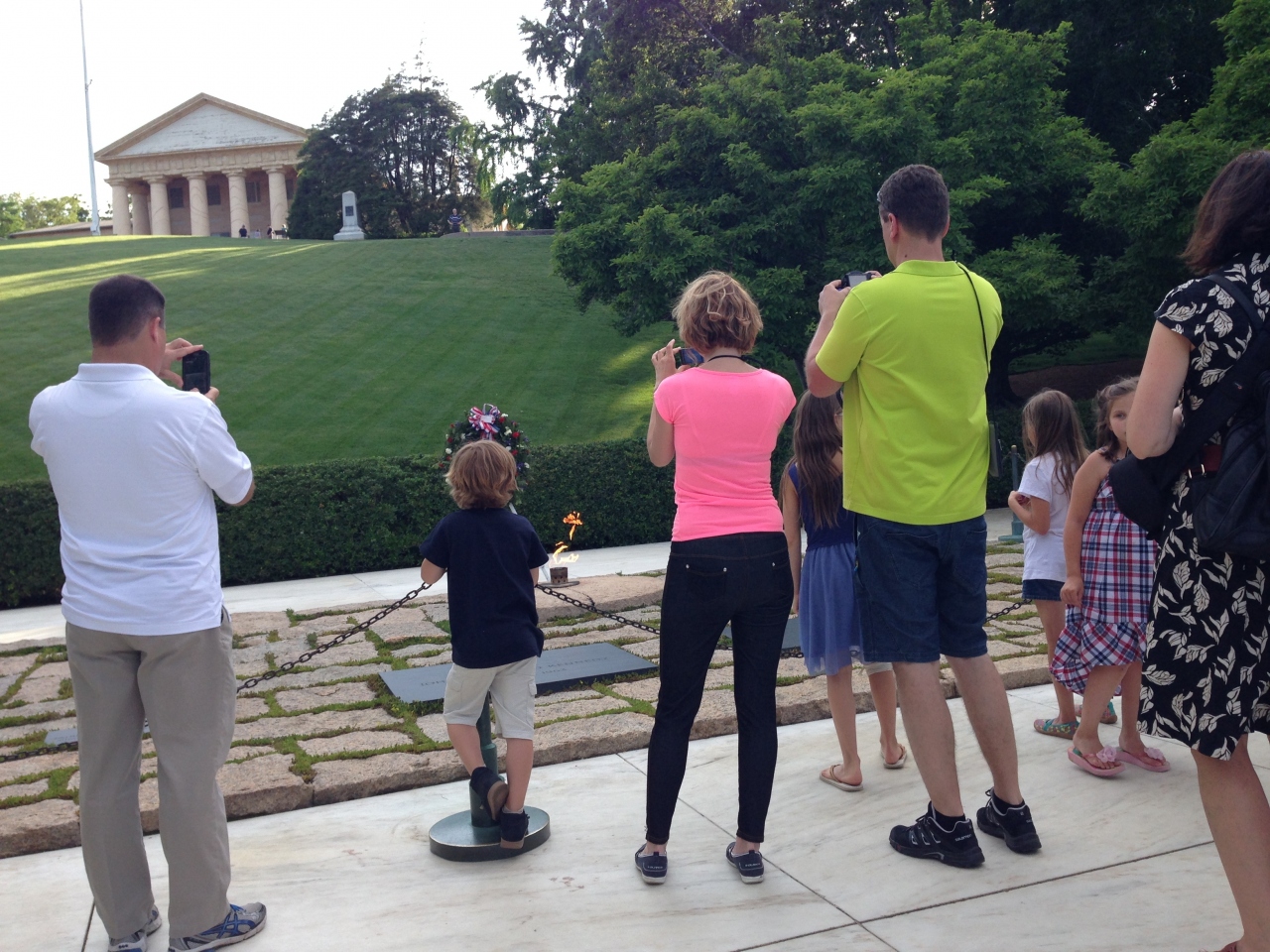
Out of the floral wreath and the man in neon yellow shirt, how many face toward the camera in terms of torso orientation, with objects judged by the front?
1

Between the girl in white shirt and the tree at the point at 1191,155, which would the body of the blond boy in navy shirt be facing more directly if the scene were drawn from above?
the tree

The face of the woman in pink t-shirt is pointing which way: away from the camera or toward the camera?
away from the camera

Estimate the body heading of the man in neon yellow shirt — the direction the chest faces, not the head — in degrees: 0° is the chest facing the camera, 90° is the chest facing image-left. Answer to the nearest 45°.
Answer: approximately 135°

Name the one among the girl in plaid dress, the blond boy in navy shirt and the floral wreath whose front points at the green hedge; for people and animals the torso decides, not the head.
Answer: the blond boy in navy shirt

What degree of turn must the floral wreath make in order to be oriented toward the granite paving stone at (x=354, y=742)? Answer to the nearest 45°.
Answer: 0° — it already faces it

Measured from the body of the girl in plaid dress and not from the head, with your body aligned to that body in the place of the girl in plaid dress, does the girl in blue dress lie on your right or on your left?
on your right

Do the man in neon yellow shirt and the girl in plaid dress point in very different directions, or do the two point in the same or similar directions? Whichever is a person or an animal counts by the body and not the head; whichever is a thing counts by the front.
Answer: very different directions

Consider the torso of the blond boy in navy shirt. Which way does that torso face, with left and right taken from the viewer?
facing away from the viewer

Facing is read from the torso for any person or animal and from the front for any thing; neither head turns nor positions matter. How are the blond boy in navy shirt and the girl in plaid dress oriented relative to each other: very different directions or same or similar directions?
very different directions

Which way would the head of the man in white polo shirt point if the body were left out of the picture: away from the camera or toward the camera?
away from the camera
